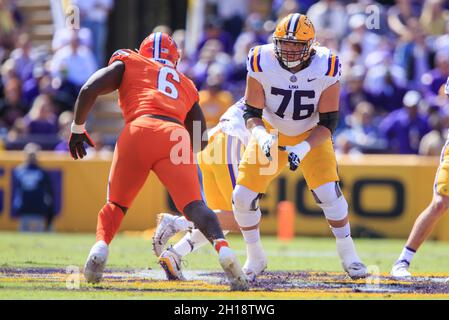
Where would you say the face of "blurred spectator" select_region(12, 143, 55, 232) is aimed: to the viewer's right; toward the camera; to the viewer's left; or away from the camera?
toward the camera

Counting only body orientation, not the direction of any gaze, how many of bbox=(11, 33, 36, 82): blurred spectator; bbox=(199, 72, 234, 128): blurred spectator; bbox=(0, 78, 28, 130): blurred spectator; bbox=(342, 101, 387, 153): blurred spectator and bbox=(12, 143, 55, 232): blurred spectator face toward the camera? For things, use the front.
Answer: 5

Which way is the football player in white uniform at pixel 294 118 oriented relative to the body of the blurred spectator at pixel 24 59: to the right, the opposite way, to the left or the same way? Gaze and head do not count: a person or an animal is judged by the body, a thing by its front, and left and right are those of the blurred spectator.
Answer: the same way

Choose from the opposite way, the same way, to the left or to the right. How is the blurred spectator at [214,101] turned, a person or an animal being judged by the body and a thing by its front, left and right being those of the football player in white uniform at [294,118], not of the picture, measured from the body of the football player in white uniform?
the same way

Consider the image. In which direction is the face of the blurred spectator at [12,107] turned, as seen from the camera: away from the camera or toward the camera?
toward the camera

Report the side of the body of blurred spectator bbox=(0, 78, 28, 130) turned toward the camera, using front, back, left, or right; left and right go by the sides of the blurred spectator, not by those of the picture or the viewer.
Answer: front

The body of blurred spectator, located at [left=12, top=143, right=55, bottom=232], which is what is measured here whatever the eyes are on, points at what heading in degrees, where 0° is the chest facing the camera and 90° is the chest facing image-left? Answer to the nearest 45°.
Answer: approximately 0°

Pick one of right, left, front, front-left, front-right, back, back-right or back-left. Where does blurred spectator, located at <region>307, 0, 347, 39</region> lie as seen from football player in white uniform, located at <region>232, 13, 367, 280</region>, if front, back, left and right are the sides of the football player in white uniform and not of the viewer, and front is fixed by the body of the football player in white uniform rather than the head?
back

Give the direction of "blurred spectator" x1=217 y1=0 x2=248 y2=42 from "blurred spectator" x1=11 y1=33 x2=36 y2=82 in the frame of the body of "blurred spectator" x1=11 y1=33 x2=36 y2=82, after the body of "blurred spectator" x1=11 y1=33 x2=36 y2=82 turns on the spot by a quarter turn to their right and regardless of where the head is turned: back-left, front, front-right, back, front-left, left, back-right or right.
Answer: back

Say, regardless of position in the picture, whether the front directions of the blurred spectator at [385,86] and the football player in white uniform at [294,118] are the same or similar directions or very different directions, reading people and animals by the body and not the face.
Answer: same or similar directions

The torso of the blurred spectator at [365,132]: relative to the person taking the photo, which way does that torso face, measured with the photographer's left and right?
facing the viewer

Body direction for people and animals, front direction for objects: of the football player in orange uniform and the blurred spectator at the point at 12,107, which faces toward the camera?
the blurred spectator
